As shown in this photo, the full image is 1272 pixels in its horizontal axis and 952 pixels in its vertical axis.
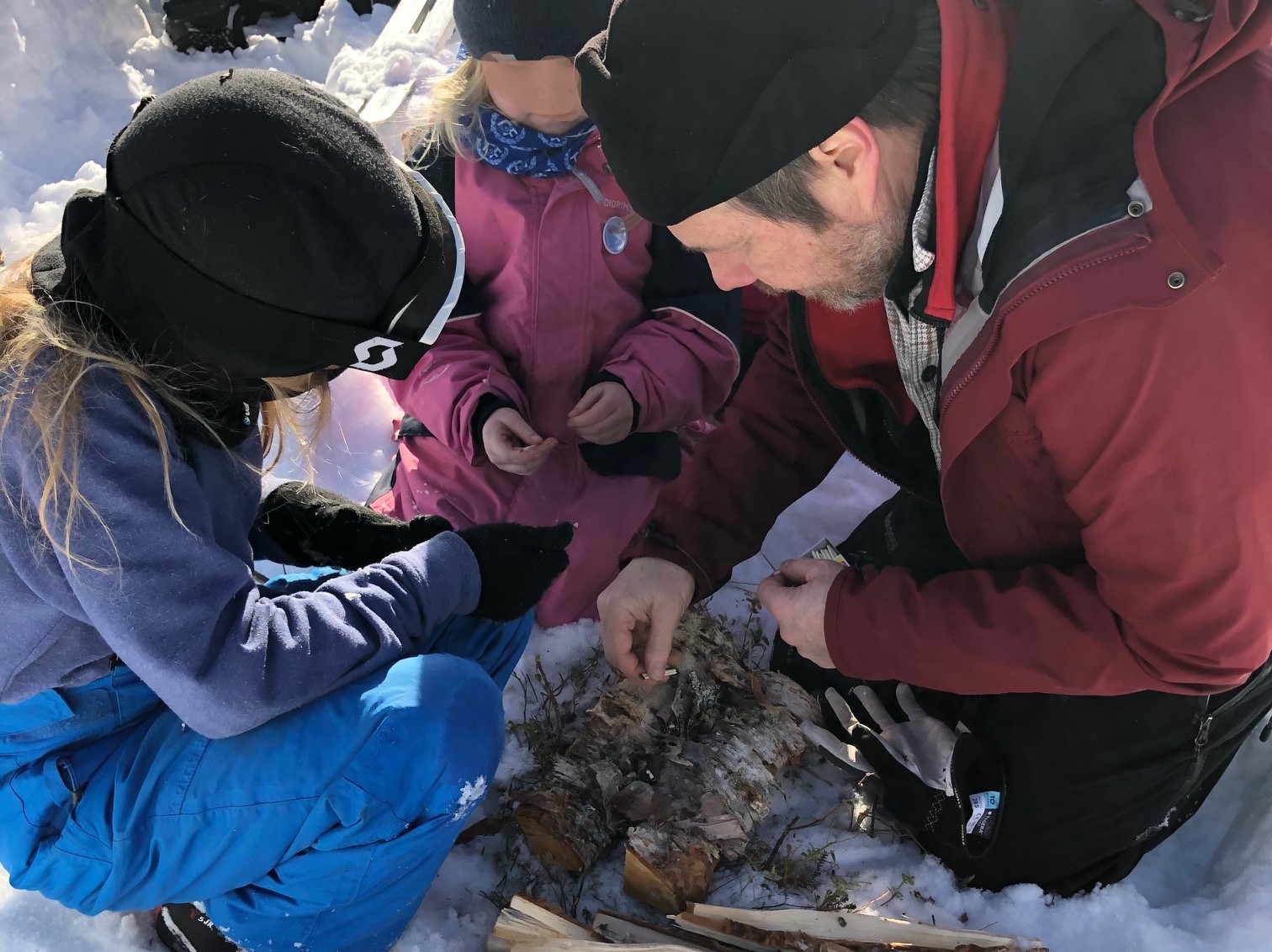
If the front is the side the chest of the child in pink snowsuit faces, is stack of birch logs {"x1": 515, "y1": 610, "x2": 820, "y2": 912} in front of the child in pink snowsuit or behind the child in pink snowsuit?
in front

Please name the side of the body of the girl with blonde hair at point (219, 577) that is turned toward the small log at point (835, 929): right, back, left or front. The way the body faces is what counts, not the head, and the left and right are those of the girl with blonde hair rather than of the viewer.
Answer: front

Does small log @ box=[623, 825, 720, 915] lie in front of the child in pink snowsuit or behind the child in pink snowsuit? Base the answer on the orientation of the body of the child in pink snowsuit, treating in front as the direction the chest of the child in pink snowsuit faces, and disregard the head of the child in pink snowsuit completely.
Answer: in front

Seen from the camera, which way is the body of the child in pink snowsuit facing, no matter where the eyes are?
toward the camera

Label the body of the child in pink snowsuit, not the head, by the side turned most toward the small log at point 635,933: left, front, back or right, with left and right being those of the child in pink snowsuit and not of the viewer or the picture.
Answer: front

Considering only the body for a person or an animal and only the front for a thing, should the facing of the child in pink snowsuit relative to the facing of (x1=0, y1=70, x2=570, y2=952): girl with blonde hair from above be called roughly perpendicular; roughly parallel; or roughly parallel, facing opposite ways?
roughly perpendicular

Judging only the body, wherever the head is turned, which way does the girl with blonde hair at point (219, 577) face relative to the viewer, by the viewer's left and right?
facing to the right of the viewer

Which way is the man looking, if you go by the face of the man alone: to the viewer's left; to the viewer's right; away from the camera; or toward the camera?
to the viewer's left

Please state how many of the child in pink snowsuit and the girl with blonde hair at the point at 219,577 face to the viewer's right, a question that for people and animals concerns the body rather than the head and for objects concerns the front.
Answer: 1

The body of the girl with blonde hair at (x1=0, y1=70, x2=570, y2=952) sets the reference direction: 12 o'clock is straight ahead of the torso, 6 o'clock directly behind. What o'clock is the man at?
The man is roughly at 12 o'clock from the girl with blonde hair.

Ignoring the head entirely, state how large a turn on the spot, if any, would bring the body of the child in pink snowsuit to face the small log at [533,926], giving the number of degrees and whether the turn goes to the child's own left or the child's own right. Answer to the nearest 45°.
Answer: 0° — they already face it
